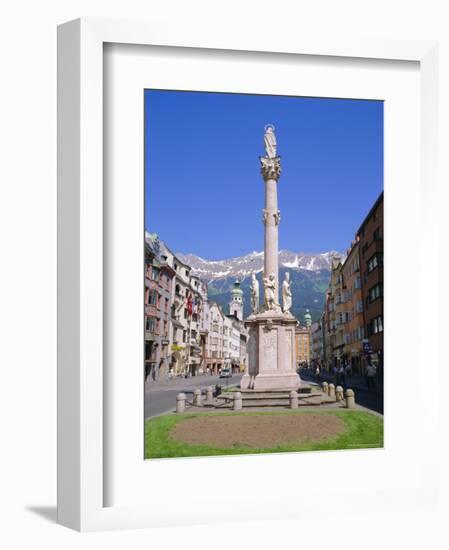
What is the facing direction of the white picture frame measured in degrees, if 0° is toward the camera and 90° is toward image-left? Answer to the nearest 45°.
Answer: approximately 315°
